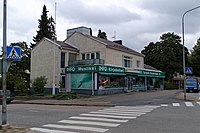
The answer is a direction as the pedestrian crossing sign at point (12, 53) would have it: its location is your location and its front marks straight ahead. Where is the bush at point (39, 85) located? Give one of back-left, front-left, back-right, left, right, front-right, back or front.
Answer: back

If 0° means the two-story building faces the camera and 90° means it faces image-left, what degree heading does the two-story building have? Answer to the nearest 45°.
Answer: approximately 315°

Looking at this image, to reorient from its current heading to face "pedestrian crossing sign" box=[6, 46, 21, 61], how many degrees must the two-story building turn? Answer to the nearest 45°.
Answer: approximately 45° to its right

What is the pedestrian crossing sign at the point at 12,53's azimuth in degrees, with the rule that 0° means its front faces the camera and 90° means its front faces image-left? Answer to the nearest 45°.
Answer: approximately 0°
